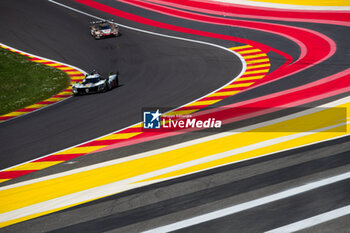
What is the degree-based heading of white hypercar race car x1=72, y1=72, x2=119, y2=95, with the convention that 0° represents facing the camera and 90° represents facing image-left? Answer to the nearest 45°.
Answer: approximately 45°
